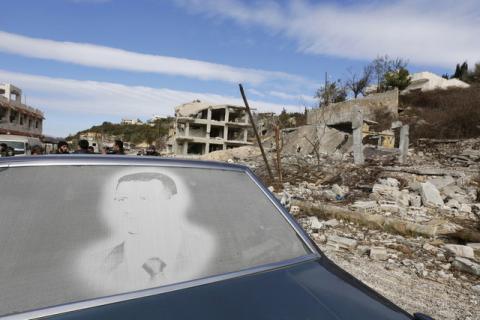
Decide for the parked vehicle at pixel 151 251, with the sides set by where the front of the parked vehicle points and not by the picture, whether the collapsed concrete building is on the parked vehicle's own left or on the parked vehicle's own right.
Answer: on the parked vehicle's own right

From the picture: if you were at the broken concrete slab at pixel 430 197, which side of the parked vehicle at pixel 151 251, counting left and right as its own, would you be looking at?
right

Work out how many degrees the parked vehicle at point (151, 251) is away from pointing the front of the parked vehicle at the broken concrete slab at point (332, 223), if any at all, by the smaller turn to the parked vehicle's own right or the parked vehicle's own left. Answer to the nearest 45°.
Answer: approximately 90° to the parked vehicle's own right

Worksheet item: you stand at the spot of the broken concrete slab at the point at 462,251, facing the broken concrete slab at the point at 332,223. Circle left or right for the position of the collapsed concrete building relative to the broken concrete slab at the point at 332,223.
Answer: right

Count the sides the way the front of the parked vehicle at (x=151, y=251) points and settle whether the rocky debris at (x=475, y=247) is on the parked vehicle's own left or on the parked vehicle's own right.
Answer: on the parked vehicle's own right

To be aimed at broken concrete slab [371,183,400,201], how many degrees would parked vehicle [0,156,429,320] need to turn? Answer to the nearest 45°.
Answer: approximately 90° to its right

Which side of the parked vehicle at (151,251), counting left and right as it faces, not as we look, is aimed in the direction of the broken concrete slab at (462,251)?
right

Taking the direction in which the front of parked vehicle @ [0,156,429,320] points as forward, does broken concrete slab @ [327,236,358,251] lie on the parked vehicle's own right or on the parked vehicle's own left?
on the parked vehicle's own right

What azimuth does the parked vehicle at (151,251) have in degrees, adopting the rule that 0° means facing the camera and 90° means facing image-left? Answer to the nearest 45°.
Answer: approximately 135°
